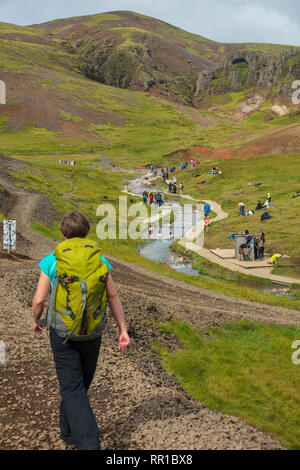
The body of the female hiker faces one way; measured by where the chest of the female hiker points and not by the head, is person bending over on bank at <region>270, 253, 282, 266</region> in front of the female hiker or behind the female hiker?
in front

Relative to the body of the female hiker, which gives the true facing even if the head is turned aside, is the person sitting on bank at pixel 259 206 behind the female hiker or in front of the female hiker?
in front

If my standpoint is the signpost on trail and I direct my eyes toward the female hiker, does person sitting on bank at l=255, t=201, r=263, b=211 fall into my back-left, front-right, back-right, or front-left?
back-left

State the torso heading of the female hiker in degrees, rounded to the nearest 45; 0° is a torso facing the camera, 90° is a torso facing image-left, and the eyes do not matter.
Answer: approximately 180°

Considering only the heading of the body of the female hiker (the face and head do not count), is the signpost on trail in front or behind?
in front
